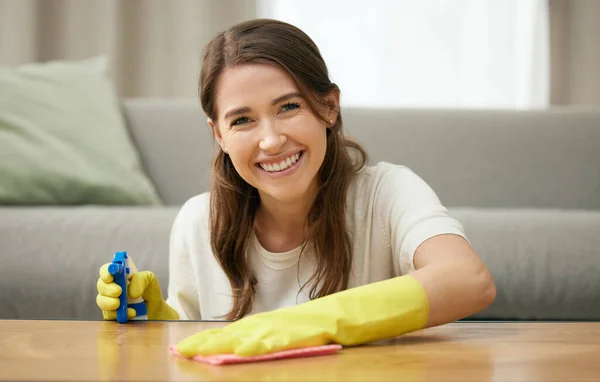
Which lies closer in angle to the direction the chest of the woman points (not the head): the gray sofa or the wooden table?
the wooden table

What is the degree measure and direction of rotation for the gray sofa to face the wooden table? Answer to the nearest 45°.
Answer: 0° — it already faces it

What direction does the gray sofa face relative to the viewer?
toward the camera

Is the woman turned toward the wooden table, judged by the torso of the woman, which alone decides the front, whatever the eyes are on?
yes

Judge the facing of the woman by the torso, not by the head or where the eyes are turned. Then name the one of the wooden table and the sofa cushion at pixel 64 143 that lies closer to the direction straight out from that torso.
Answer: the wooden table

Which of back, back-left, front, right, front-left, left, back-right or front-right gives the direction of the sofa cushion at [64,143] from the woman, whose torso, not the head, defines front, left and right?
back-right

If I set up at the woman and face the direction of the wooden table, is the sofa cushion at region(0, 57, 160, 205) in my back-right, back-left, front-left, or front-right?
back-right

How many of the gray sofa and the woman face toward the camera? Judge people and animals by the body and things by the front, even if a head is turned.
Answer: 2

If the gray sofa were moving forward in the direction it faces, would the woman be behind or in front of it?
in front
